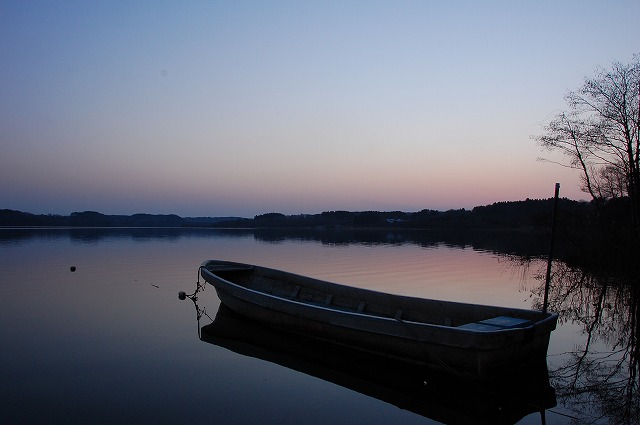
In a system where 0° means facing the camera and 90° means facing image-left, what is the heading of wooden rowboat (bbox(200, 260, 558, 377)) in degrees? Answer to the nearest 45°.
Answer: approximately 135°
